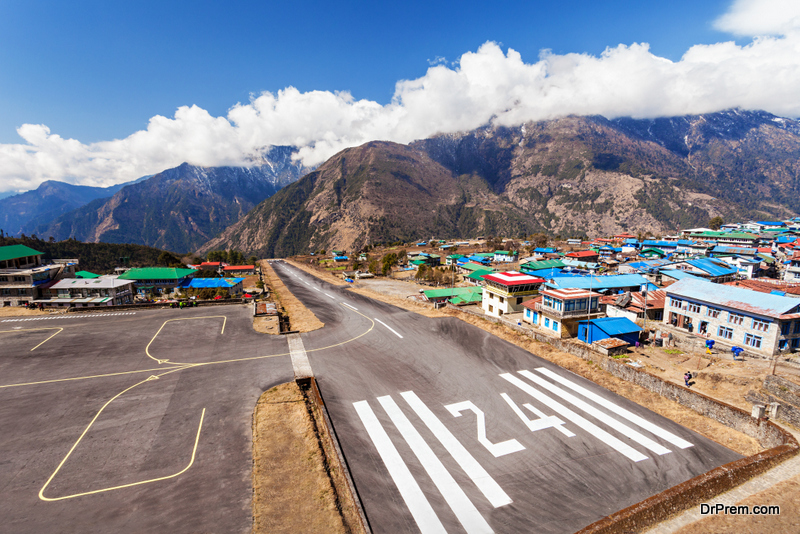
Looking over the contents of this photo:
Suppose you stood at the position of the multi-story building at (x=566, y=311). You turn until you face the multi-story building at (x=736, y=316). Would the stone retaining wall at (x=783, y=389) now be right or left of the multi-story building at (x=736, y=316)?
right

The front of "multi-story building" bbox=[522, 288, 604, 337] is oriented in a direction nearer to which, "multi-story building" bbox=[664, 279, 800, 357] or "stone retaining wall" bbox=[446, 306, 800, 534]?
the stone retaining wall

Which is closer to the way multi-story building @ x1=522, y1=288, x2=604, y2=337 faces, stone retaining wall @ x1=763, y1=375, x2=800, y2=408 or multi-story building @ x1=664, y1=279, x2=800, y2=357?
the stone retaining wall

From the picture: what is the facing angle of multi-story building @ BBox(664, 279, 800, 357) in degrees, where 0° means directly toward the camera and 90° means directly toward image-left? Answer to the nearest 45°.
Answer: approximately 45°

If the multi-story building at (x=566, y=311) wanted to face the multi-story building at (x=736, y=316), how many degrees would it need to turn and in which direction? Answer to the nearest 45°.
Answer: approximately 135° to its left

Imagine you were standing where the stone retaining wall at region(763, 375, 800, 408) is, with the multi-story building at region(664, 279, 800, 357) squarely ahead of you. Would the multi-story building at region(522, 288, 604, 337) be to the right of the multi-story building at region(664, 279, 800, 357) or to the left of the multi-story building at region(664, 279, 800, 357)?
left

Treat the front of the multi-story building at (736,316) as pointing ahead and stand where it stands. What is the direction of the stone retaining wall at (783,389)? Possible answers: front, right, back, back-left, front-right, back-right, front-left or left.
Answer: front-left

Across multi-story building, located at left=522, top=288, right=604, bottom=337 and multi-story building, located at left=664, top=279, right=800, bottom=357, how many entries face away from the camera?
0
